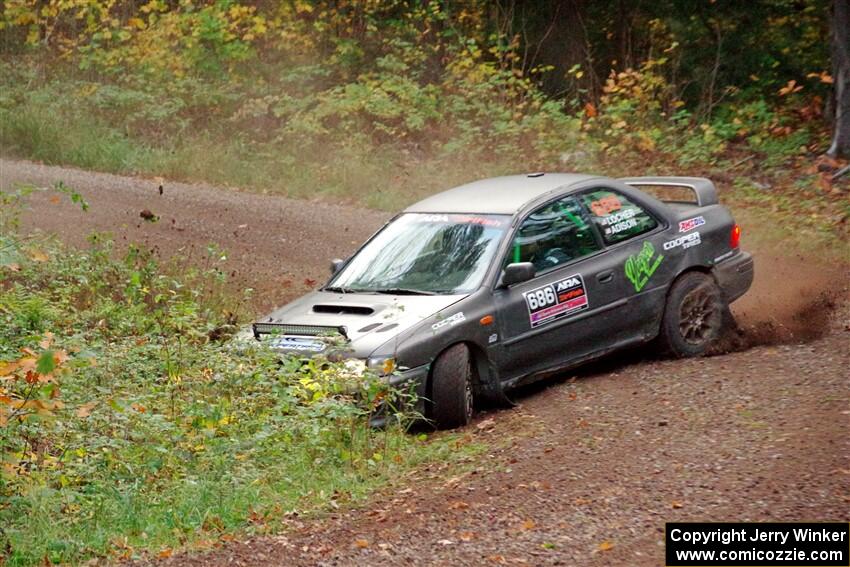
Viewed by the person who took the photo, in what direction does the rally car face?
facing the viewer and to the left of the viewer

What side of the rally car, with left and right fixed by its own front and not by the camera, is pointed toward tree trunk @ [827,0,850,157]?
back
